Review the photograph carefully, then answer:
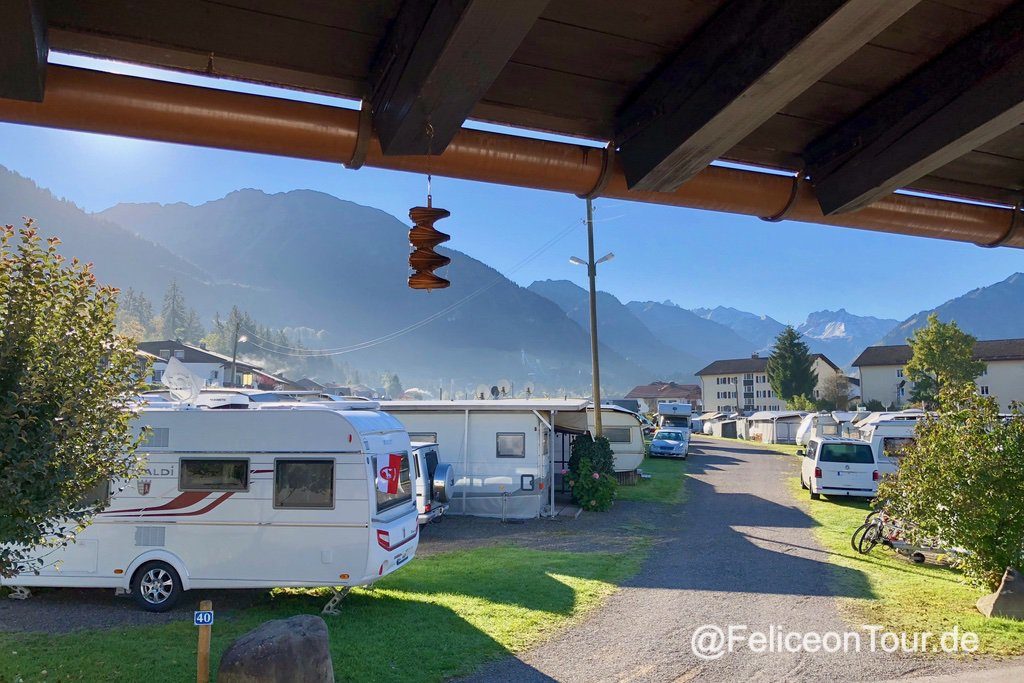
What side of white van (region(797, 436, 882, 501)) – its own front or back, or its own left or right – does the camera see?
back

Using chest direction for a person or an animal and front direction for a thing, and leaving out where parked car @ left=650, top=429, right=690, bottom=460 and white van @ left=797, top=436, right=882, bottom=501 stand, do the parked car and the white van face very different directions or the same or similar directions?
very different directions

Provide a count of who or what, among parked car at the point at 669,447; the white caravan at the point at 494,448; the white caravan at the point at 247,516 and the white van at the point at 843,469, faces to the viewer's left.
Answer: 2

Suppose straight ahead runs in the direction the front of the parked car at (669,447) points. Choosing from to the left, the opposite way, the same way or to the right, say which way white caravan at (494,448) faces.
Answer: to the right

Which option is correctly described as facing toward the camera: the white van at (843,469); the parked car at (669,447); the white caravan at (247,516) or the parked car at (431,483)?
the parked car at (669,447)

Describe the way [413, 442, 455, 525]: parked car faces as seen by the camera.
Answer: facing away from the viewer and to the left of the viewer

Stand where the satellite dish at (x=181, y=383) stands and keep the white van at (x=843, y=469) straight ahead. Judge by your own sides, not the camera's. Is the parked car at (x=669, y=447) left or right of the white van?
left

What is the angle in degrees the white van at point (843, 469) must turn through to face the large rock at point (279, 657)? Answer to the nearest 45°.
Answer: approximately 180°

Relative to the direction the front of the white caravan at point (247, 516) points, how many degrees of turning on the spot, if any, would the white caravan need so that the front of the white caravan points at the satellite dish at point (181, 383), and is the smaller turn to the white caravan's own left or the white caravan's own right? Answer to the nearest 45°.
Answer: approximately 90° to the white caravan's own right

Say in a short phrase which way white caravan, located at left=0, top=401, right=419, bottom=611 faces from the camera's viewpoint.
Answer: facing to the left of the viewer
